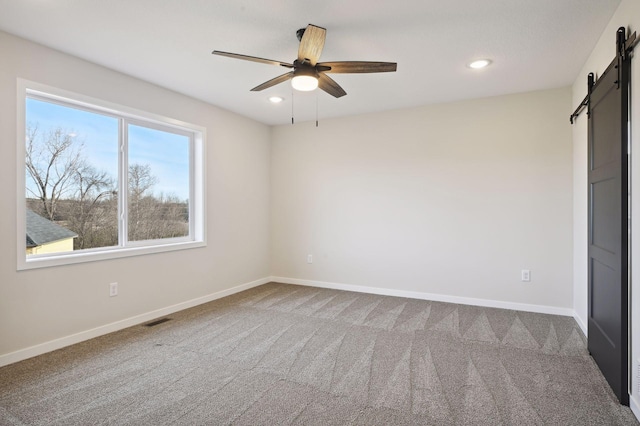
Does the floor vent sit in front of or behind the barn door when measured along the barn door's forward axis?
in front

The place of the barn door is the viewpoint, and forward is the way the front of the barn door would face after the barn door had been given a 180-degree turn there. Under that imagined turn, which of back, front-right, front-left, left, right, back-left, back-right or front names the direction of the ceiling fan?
back-right

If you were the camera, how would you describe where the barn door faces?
facing to the left of the viewer

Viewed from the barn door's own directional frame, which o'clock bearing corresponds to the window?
The window is roughly at 11 o'clock from the barn door.

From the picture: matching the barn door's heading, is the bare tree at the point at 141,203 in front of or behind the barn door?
in front
